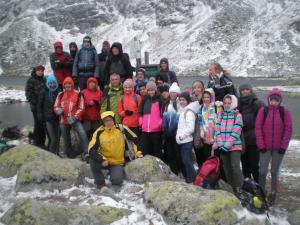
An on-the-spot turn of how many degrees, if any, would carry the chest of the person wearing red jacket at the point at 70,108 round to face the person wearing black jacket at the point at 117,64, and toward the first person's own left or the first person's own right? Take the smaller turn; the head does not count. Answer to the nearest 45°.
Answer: approximately 135° to the first person's own left

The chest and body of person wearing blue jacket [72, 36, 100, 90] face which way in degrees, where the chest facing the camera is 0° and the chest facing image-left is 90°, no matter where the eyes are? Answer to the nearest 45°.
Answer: approximately 0°

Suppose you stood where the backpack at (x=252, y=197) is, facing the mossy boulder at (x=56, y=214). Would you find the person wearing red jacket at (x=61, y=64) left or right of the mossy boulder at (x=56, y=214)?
right

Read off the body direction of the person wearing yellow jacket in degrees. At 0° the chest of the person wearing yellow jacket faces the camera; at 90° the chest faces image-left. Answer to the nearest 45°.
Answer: approximately 0°

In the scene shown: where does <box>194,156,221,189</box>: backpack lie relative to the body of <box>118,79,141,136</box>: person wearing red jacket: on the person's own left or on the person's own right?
on the person's own left
